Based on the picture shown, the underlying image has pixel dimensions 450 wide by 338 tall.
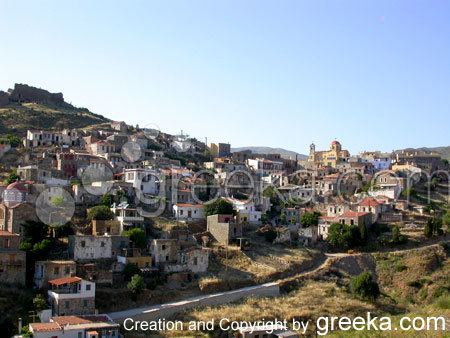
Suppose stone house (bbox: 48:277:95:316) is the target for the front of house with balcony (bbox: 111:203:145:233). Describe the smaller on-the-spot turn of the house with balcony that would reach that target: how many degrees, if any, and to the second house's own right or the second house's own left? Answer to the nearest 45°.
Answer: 0° — it already faces it

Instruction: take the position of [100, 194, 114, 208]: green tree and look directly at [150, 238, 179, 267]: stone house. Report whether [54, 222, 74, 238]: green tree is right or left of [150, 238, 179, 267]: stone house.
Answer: right

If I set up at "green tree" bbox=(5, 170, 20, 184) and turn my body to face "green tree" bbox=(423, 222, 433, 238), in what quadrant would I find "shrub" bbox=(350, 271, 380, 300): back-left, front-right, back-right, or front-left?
front-right

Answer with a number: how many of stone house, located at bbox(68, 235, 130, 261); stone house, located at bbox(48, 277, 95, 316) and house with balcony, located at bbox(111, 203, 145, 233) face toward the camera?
3

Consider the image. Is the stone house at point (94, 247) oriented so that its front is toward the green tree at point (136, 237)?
no

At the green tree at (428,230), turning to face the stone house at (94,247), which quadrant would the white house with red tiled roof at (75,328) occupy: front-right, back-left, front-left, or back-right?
front-left

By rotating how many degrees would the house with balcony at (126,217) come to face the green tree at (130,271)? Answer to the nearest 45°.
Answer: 0° — it already faces it

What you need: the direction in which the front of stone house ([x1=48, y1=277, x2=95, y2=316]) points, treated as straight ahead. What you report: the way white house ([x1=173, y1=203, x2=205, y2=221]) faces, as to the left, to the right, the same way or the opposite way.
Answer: the same way

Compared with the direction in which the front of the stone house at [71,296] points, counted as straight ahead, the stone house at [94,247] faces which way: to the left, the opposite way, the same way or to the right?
the same way

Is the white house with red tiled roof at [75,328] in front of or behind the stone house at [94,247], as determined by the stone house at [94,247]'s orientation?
in front

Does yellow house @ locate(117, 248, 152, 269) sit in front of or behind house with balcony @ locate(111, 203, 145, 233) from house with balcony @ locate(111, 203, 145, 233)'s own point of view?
in front

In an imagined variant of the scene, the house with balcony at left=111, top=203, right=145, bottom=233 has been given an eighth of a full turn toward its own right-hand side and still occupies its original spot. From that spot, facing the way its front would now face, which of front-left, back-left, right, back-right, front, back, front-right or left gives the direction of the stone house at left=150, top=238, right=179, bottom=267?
left

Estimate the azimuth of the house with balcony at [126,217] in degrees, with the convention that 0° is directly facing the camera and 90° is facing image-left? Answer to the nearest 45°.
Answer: approximately 0°

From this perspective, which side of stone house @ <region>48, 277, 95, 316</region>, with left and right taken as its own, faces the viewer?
front

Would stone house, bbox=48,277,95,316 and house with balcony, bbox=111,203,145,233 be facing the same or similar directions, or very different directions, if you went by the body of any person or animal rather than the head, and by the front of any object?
same or similar directions

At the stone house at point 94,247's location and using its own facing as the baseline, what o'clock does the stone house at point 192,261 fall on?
the stone house at point 192,261 is roughly at 9 o'clock from the stone house at point 94,247.

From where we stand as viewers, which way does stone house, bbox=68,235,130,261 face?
facing the viewer

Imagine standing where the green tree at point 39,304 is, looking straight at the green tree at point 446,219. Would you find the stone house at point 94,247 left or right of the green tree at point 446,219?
left

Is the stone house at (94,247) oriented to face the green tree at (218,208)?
no
